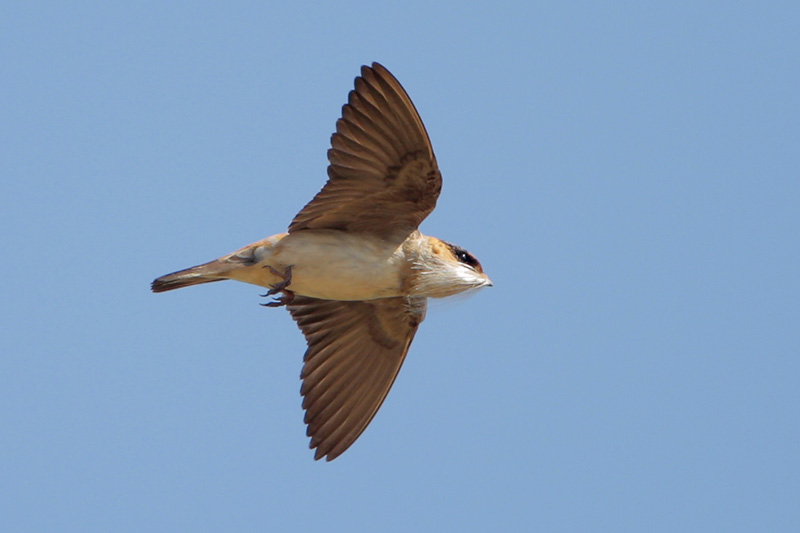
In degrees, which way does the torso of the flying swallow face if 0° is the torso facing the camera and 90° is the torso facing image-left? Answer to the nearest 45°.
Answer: approximately 270°
